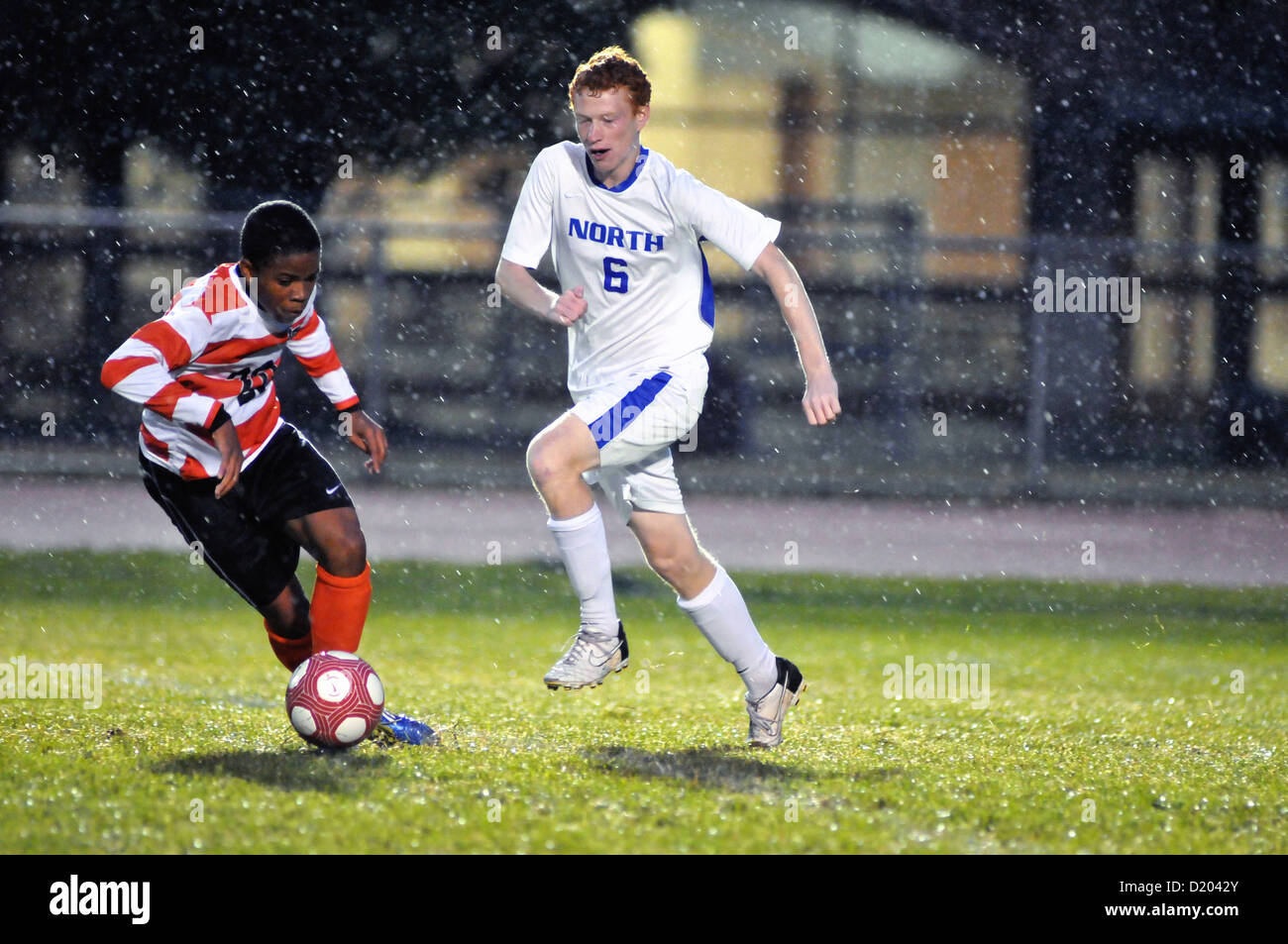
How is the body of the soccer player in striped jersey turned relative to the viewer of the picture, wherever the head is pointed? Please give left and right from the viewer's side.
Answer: facing the viewer and to the right of the viewer

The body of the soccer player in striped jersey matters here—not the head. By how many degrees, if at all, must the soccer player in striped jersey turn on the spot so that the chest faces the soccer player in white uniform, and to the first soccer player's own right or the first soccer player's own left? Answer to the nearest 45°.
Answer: approximately 45° to the first soccer player's own left

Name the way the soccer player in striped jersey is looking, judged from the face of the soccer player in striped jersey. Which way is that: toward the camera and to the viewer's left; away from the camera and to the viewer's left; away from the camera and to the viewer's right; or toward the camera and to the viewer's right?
toward the camera and to the viewer's right

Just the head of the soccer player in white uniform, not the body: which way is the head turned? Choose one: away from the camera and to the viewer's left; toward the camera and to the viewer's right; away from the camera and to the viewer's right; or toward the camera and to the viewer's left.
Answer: toward the camera and to the viewer's left
